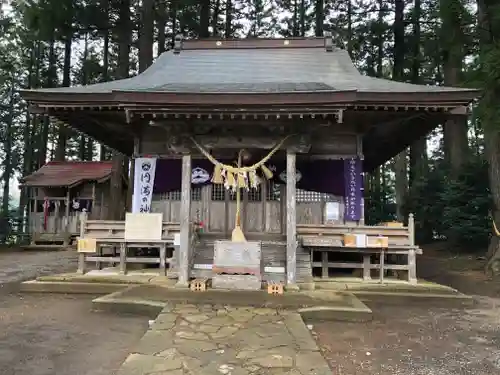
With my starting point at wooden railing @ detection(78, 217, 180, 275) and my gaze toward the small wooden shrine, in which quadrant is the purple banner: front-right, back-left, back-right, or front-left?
back-right

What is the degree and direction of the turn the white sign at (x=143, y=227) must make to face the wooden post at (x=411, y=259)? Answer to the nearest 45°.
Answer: approximately 90° to its left

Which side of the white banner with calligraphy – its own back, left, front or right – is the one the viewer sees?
front

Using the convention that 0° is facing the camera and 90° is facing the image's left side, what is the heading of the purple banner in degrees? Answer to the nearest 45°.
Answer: approximately 0°

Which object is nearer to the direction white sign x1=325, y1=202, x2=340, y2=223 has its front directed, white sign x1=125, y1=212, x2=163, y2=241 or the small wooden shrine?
the white sign

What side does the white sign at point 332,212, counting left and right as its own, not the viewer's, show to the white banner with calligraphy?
right

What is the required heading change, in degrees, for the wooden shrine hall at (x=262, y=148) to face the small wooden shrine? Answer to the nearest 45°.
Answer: approximately 135° to its right

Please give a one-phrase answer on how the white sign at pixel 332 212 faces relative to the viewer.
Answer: facing the viewer

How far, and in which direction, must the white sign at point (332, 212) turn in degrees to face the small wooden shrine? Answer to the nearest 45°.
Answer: approximately 135° to its right

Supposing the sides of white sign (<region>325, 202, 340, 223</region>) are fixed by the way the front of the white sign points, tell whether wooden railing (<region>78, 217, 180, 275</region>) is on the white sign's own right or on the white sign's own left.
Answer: on the white sign's own right

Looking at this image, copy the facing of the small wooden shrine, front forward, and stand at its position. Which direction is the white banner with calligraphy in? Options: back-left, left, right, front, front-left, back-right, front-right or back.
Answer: front-left

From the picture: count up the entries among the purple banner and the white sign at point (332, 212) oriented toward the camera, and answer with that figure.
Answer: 2

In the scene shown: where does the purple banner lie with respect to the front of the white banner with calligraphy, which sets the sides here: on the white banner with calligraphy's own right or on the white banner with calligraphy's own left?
on the white banner with calligraphy's own left

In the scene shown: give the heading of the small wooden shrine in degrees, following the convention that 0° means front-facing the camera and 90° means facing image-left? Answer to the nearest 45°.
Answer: approximately 45°

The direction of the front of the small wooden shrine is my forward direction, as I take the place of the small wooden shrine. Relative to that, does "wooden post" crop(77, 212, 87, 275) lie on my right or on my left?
on my left

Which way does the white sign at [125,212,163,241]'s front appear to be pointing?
toward the camera

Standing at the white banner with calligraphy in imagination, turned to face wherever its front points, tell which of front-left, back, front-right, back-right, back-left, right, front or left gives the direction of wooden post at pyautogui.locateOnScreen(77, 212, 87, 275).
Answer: front-right

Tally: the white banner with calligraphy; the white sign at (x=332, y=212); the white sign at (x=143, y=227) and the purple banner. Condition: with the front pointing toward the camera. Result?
4

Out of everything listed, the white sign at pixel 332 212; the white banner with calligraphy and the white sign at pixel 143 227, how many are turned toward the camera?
3
